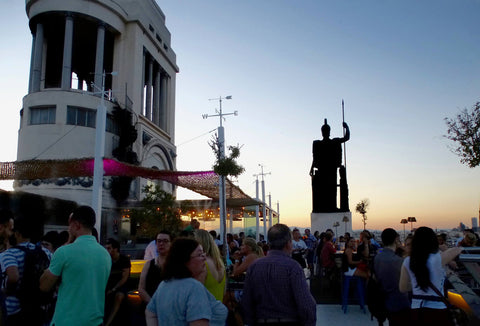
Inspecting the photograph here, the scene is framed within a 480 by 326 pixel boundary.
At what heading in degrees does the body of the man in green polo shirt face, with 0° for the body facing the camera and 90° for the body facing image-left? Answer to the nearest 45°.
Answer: approximately 135°

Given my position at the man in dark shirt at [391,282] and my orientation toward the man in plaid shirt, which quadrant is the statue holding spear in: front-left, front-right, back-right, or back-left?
back-right

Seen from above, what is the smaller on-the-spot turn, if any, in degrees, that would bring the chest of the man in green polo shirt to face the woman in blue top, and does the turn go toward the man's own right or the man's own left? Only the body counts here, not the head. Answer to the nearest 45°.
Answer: approximately 180°

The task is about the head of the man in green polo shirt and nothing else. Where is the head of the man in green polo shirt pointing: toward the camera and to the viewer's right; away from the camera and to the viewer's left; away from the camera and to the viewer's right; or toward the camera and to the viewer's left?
away from the camera and to the viewer's left

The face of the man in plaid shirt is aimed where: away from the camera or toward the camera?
away from the camera

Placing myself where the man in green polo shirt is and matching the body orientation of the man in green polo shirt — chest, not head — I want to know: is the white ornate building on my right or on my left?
on my right

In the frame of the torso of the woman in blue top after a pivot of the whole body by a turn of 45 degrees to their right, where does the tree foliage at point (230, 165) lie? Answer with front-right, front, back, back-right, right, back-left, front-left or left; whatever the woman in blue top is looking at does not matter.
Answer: left

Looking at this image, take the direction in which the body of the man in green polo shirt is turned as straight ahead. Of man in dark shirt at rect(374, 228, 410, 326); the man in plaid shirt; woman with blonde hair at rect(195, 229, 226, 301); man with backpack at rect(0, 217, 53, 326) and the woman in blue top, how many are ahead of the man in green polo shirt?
1
